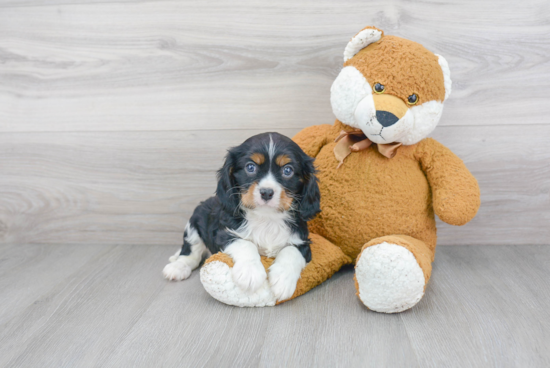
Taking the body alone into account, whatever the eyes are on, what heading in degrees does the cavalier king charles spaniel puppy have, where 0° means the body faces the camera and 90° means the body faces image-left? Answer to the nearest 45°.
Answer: approximately 315°
